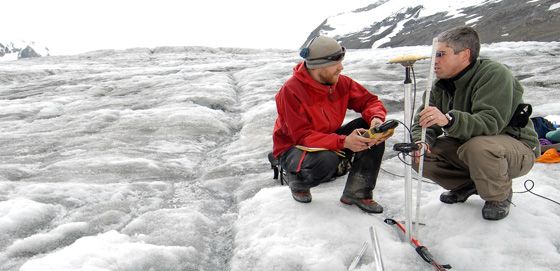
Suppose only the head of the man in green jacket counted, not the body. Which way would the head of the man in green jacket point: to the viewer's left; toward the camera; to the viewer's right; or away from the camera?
to the viewer's left

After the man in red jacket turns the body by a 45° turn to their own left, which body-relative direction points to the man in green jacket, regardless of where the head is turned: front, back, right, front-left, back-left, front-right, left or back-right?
front

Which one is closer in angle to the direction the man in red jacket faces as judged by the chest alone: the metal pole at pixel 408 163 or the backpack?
the metal pole

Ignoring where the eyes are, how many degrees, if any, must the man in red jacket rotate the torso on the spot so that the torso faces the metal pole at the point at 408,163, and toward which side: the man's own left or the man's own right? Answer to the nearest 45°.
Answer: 0° — they already face it

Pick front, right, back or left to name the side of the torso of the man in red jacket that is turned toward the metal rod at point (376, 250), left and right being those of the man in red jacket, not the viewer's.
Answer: front

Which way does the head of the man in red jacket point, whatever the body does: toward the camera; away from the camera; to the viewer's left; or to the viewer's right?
to the viewer's right

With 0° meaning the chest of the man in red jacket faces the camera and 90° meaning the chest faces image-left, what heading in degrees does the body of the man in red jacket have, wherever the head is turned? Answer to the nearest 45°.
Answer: approximately 315°

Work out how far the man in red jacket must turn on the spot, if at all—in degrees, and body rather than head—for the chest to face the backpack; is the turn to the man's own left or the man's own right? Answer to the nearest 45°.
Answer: approximately 90° to the man's own left
